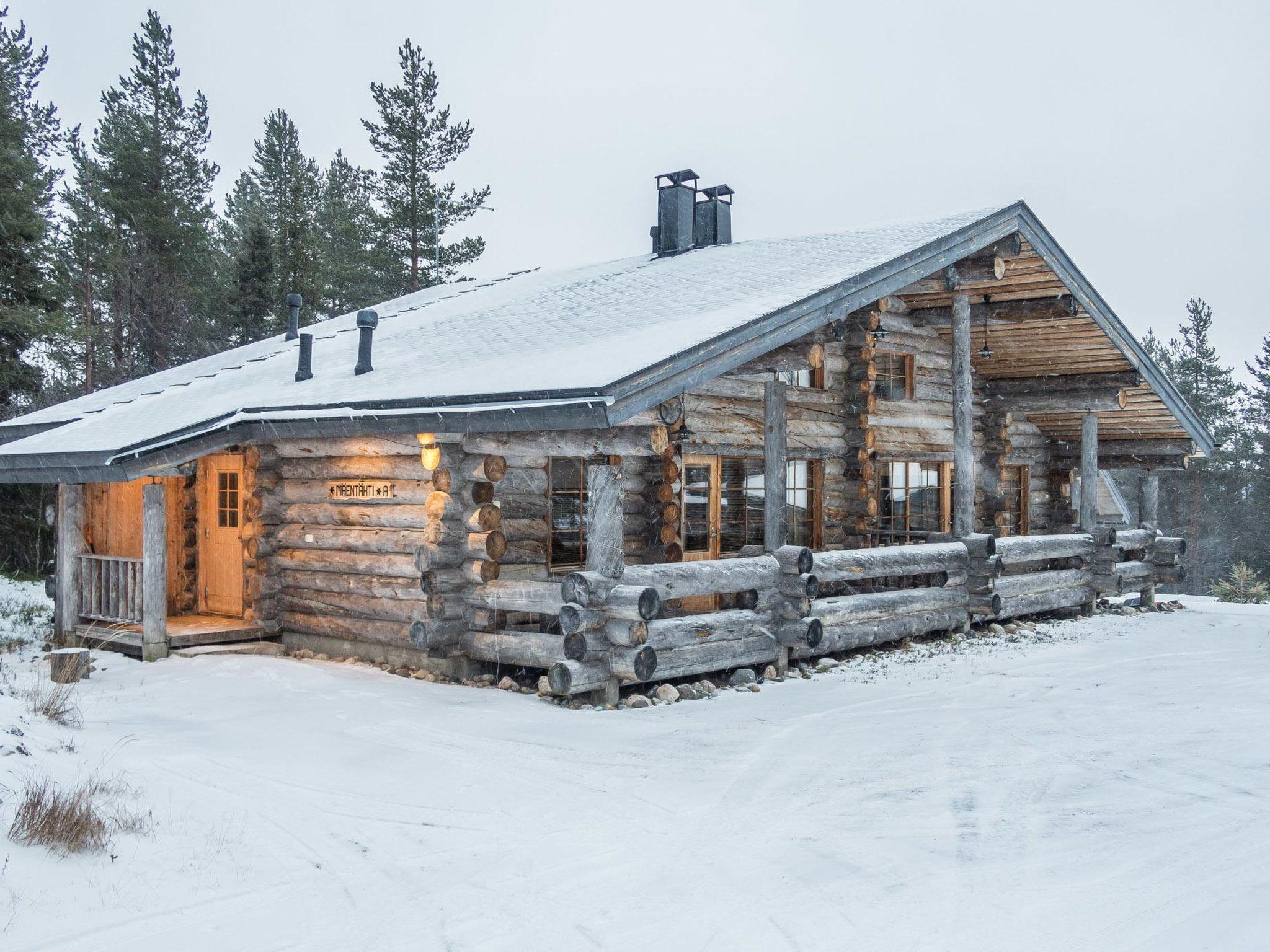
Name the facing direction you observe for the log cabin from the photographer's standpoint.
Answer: facing the viewer and to the left of the viewer

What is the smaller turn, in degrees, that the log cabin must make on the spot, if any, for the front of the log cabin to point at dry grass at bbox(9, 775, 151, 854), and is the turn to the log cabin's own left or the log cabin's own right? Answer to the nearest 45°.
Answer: approximately 45° to the log cabin's own left

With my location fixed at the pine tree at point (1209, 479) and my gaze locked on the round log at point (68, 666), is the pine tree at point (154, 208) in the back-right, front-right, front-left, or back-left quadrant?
front-right

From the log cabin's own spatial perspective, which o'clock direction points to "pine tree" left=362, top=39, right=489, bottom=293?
The pine tree is roughly at 4 o'clock from the log cabin.

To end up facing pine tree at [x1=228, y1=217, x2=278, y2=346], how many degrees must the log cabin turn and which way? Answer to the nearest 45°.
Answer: approximately 90° to its right

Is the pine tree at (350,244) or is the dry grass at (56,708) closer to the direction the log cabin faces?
the dry grass

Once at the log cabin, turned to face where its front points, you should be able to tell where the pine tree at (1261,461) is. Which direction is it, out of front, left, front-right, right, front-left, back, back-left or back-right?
back

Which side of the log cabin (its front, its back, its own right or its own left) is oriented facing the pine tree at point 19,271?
right

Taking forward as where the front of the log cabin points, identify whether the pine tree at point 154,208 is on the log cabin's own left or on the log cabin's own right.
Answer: on the log cabin's own right

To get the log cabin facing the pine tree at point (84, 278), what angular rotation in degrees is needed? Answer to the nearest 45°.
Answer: approximately 90° to its right
